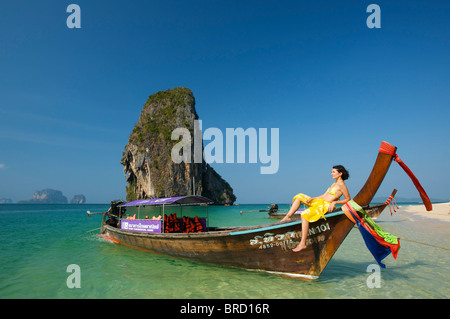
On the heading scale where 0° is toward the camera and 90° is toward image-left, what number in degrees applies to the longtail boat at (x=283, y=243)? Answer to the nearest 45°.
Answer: approximately 315°

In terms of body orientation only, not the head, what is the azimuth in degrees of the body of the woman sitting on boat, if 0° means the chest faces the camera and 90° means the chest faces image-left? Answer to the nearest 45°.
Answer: approximately 90°
